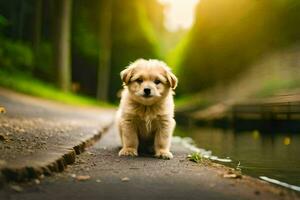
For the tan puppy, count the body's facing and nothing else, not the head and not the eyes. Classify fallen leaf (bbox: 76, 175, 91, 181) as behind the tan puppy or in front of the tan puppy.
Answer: in front

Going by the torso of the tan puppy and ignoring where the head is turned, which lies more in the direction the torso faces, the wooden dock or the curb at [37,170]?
the curb

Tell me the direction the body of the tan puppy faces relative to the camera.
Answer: toward the camera

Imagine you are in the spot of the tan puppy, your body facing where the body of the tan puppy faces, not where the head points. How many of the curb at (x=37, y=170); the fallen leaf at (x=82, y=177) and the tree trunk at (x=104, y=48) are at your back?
1

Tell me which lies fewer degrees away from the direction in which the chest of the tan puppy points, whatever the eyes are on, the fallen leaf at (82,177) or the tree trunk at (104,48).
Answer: the fallen leaf

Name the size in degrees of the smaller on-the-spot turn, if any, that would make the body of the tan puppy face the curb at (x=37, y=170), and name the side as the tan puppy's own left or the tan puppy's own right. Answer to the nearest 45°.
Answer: approximately 45° to the tan puppy's own right

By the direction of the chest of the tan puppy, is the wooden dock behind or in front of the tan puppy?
behind

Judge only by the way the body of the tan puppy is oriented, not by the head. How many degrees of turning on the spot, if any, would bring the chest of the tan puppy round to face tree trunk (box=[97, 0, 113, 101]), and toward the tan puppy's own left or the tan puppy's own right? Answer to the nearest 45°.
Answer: approximately 180°

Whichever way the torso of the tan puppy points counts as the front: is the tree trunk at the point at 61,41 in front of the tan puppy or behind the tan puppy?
behind
